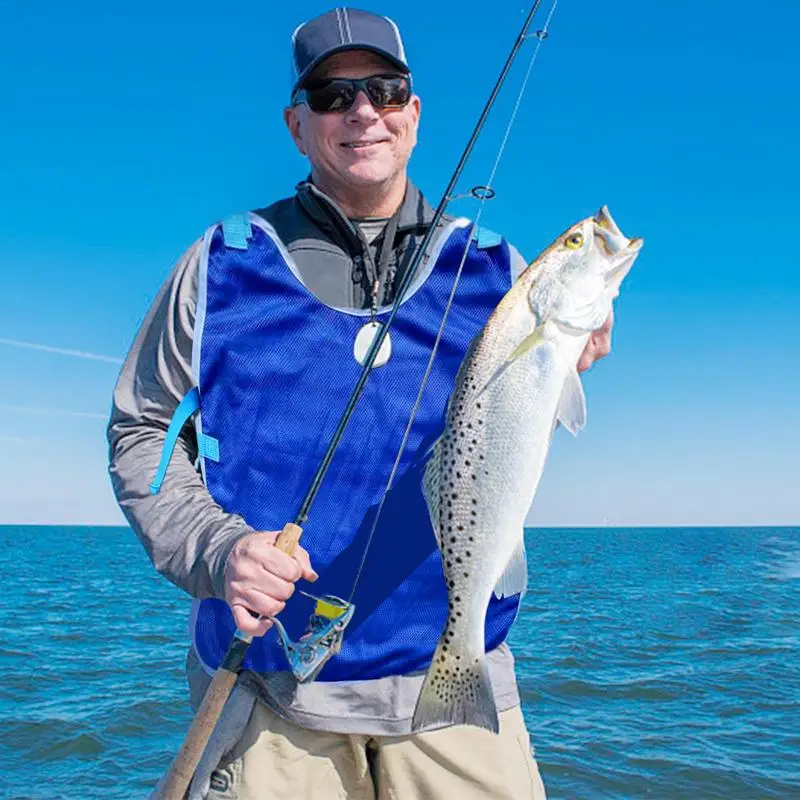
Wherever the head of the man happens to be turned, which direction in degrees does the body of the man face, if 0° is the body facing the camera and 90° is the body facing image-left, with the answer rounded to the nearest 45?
approximately 0°
